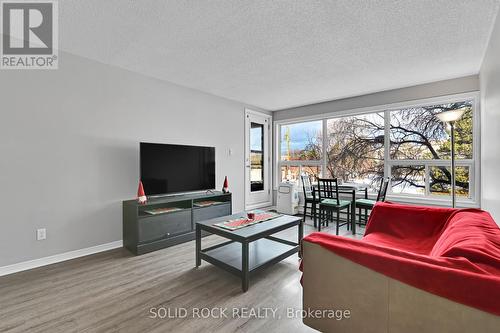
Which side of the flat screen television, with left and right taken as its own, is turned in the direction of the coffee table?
front

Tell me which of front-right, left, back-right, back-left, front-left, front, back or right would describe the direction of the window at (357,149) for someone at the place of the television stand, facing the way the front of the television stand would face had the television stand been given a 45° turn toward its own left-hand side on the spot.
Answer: front

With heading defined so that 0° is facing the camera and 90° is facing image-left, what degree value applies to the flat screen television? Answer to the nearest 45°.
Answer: approximately 315°

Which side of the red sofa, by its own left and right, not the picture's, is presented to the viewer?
left

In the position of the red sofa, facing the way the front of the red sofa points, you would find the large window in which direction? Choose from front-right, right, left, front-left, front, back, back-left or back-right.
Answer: right

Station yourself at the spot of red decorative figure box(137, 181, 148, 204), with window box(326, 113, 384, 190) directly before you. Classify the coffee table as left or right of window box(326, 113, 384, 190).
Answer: right

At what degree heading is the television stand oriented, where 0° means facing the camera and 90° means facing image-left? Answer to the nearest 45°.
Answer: approximately 315°

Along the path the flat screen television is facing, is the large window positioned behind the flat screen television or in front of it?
in front

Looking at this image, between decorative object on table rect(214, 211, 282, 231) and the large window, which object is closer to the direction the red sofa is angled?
the decorative object on table

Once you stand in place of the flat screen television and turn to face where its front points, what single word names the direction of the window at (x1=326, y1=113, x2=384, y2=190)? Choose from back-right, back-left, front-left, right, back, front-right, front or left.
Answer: front-left

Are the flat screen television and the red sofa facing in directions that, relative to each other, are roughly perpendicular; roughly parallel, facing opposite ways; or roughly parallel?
roughly parallel, facing opposite ways

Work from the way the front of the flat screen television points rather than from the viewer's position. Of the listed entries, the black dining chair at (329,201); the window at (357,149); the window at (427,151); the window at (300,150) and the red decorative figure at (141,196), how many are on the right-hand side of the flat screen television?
1

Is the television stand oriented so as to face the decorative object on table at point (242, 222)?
yes

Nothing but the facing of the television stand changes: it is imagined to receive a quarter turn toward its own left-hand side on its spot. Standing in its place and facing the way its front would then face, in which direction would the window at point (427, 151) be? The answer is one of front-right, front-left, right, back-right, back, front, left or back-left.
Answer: front-right

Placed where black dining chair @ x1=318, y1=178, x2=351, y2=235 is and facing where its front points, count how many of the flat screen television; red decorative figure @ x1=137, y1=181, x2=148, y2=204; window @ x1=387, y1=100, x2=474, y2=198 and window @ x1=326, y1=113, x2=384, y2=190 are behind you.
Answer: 2

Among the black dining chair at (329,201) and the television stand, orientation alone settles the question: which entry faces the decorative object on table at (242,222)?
the television stand

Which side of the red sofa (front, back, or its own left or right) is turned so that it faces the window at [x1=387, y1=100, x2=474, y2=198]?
right

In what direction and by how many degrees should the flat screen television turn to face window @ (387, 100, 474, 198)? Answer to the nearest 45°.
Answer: approximately 45° to its left
